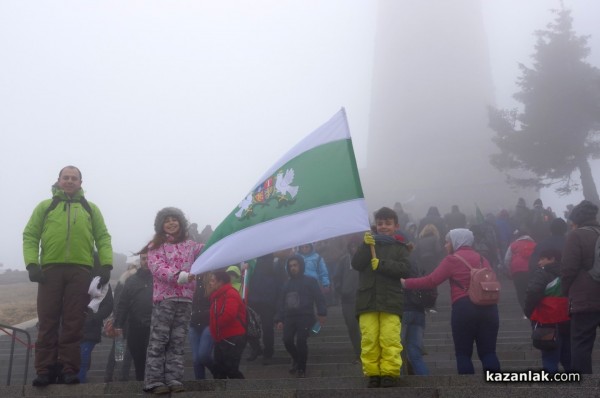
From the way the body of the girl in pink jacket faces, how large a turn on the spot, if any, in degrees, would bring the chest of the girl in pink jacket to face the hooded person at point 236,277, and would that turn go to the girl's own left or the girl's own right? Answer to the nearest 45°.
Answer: approximately 180°

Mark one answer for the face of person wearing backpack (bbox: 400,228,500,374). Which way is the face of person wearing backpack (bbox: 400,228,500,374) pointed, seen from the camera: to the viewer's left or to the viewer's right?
to the viewer's left

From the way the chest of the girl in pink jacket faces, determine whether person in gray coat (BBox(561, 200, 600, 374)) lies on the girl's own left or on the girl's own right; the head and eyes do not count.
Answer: on the girl's own left

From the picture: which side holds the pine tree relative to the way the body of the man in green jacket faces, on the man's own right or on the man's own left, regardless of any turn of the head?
on the man's own left

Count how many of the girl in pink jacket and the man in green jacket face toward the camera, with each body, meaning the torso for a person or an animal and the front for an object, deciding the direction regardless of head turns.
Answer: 2

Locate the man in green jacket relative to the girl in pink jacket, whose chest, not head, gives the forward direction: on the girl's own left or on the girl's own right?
on the girl's own right

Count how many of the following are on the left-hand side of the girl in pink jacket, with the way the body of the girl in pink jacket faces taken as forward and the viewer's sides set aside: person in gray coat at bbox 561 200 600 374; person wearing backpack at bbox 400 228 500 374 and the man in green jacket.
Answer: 2

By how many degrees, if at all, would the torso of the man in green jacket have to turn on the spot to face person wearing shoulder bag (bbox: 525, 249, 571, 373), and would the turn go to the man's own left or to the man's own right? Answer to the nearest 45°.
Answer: approximately 90° to the man's own left
